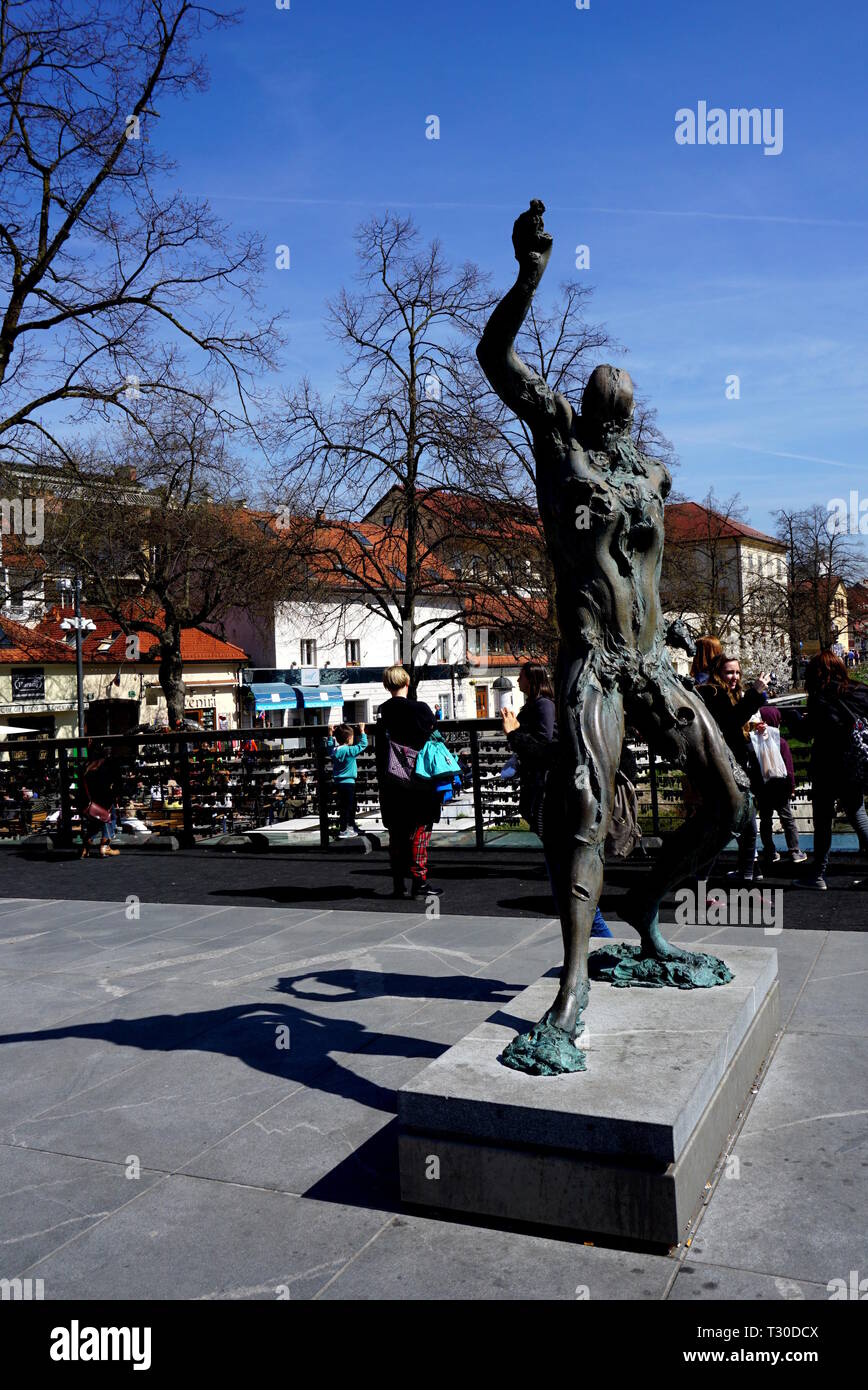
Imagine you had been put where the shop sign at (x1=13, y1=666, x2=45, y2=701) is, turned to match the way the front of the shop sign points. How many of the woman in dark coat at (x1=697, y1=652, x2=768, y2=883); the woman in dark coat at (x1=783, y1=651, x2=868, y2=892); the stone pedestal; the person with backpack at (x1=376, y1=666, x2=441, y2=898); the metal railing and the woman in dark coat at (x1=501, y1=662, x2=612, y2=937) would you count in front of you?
6

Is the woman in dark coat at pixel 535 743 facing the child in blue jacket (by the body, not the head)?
no

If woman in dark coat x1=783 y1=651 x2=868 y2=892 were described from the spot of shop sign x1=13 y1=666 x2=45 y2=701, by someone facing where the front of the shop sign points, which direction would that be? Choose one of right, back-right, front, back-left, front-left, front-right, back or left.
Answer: front

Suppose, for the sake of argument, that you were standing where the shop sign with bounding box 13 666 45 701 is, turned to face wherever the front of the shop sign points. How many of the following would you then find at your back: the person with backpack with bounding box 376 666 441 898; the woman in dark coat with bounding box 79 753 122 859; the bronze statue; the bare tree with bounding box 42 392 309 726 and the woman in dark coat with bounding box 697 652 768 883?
0

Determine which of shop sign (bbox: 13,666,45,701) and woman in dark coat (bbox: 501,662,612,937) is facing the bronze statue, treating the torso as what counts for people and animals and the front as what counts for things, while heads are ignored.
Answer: the shop sign

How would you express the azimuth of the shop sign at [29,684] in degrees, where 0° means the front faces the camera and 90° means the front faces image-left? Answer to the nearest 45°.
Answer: approximately 0°

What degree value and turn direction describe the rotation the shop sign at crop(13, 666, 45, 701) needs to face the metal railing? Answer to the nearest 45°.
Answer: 0° — it already faces it

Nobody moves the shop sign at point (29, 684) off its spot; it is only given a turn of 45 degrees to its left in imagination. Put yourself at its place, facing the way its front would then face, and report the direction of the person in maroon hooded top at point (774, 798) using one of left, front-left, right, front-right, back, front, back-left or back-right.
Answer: front-right

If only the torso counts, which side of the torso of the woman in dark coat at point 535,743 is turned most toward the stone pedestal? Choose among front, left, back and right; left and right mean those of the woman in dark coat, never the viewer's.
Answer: left

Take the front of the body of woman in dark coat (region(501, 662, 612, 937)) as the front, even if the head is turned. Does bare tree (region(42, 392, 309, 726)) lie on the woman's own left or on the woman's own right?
on the woman's own right

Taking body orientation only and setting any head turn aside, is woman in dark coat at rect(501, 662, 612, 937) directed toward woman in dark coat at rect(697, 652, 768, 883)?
no

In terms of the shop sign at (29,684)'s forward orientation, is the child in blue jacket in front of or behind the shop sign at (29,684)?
in front

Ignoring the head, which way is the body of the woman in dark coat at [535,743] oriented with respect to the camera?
to the viewer's left

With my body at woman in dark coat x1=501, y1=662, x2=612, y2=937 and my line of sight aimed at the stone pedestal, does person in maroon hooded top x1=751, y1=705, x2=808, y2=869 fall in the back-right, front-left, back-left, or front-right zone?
back-left

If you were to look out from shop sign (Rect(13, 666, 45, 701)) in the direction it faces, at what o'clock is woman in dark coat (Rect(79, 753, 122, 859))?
The woman in dark coat is roughly at 12 o'clock from the shop sign.
